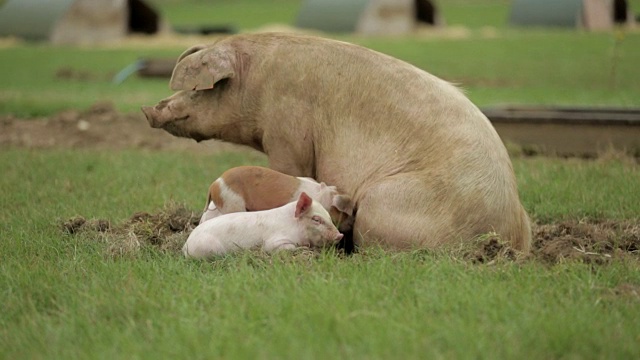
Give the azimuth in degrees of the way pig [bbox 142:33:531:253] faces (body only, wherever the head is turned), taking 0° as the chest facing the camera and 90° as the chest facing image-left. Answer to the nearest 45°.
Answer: approximately 90°

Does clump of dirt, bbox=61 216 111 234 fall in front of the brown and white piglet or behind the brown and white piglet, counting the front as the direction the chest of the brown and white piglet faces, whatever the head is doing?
behind

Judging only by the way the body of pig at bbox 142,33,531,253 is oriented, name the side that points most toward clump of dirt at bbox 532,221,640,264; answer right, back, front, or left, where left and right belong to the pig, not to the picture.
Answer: back

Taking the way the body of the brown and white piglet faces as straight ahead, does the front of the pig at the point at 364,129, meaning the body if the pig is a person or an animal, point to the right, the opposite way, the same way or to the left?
the opposite way

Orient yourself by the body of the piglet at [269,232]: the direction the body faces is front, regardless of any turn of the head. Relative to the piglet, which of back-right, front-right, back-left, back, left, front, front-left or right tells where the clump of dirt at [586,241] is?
front

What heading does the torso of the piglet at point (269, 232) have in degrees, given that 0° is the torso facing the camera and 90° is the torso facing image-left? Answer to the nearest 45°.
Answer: approximately 270°

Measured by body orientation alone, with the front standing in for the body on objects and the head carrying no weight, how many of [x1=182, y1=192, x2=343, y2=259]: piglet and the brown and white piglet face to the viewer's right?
2

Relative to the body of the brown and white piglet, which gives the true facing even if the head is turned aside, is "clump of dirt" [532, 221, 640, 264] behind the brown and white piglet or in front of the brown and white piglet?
in front

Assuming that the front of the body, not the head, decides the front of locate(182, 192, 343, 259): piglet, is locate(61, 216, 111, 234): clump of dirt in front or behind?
behind

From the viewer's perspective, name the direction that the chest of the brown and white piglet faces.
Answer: to the viewer's right

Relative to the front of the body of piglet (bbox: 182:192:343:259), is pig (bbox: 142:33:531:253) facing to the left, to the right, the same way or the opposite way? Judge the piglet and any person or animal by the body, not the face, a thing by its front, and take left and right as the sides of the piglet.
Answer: the opposite way
